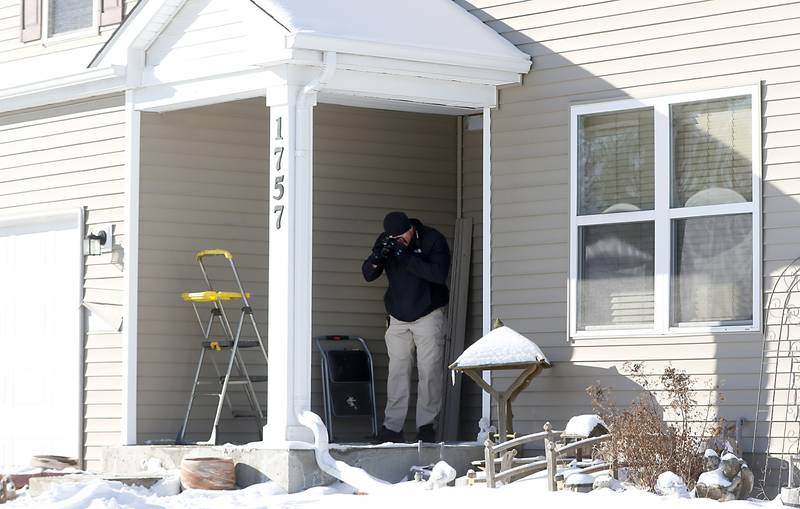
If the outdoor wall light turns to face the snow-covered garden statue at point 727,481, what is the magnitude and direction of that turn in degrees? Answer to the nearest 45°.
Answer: approximately 90° to its left

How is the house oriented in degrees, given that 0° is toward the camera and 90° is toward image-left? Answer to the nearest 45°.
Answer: approximately 45°

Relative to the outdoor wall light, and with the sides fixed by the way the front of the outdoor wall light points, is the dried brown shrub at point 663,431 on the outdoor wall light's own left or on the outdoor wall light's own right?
on the outdoor wall light's own left

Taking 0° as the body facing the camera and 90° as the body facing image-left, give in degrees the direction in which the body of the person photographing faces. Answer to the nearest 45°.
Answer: approximately 45°

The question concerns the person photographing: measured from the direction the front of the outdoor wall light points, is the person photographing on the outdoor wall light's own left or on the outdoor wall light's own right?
on the outdoor wall light's own left
